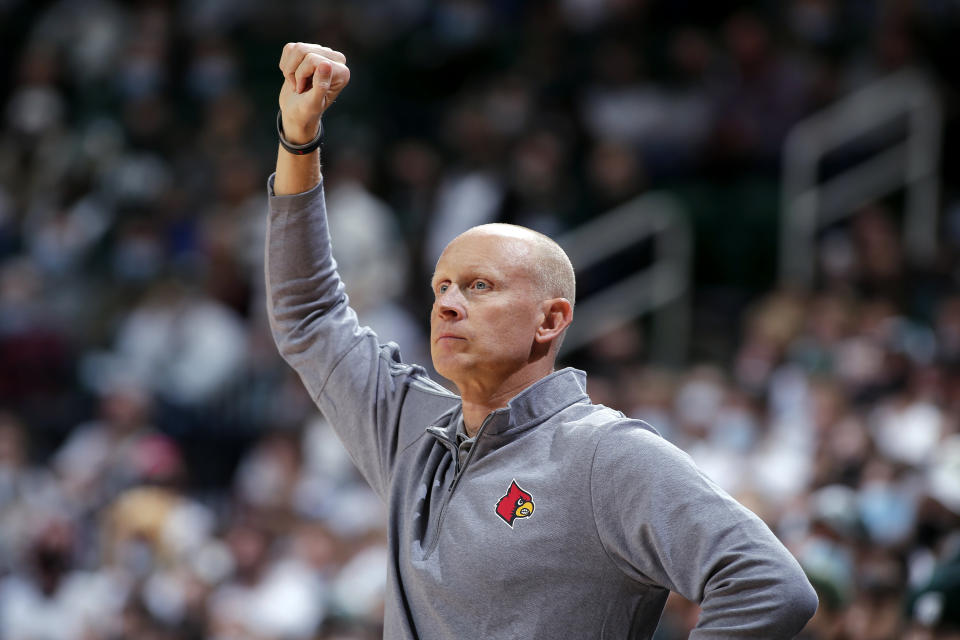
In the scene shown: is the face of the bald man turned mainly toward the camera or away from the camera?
toward the camera
